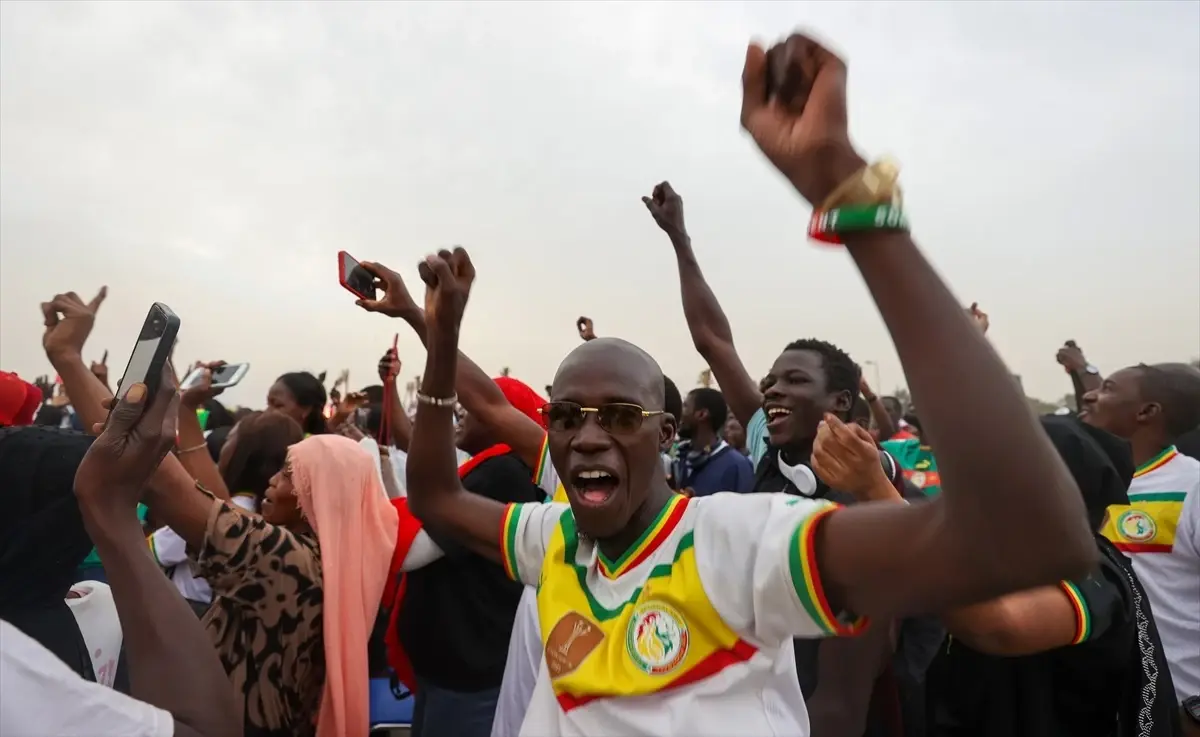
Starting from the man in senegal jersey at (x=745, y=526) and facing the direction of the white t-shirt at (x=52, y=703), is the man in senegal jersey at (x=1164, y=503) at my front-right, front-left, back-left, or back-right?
back-right

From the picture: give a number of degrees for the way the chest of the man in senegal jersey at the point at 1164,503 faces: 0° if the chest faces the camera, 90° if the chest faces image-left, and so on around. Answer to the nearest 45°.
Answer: approximately 45°

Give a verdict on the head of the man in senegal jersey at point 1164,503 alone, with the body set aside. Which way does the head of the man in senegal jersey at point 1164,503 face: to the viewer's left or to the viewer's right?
to the viewer's left
